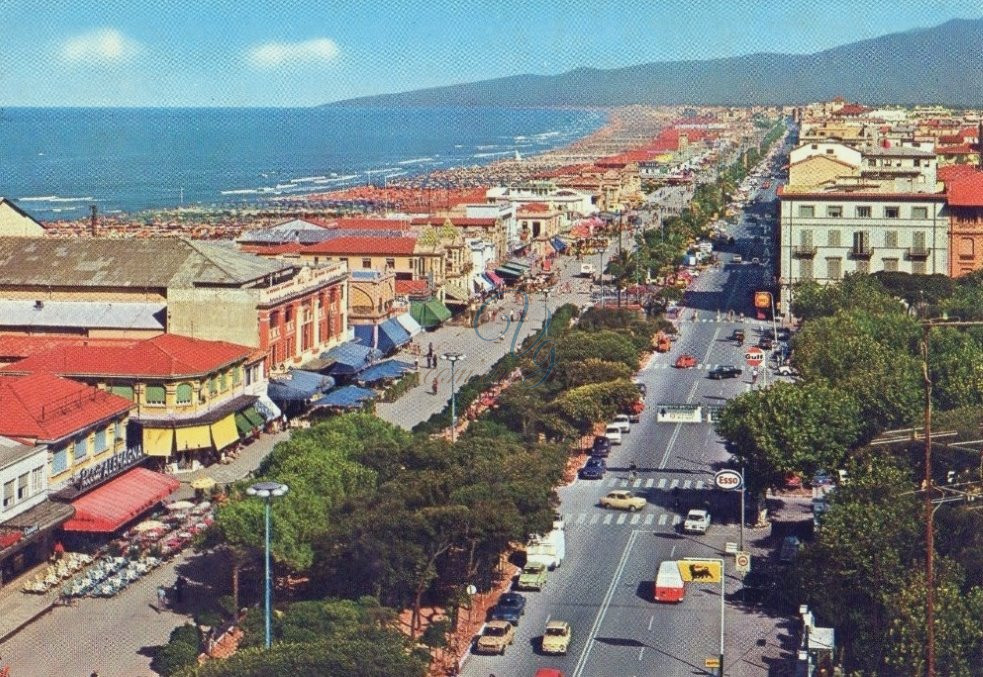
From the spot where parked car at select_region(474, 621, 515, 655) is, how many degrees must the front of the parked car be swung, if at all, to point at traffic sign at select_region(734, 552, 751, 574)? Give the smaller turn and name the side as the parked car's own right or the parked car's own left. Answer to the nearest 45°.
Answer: approximately 180°

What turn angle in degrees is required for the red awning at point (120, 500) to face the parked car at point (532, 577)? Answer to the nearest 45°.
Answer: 0° — it already faces it

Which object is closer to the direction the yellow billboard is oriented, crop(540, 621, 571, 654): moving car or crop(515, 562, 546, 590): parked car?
the moving car

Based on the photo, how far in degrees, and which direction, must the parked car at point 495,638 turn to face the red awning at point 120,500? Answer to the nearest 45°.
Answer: approximately 90° to its right

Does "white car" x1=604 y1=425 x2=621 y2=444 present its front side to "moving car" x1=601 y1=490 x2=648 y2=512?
yes

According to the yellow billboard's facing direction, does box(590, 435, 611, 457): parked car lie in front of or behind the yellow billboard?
behind

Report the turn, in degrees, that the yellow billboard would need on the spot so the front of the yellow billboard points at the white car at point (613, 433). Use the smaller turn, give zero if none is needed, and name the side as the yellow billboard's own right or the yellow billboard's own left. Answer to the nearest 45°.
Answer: approximately 180°

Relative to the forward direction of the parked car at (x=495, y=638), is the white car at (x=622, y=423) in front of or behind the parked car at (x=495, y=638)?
behind

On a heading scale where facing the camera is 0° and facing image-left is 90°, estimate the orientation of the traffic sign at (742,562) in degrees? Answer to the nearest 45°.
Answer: approximately 0°

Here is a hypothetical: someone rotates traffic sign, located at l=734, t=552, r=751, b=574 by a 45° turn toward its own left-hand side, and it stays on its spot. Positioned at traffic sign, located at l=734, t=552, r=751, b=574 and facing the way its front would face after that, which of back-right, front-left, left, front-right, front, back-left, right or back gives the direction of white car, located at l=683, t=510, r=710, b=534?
back-left

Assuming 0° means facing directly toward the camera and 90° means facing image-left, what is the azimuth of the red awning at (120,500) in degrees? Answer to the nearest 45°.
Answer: approximately 315°
